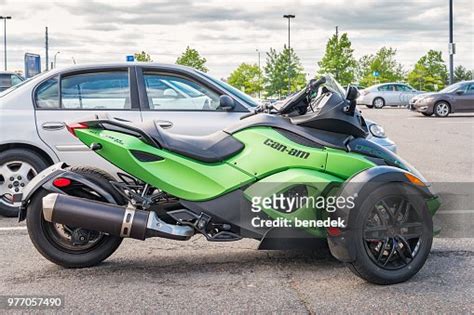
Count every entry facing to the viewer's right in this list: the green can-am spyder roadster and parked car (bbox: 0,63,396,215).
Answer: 2

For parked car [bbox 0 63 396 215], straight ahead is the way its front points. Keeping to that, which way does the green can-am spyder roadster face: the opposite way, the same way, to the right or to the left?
the same way

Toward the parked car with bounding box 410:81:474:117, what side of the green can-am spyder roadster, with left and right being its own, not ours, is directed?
left

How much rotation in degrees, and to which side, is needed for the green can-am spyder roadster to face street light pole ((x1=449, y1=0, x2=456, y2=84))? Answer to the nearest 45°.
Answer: approximately 90° to its left

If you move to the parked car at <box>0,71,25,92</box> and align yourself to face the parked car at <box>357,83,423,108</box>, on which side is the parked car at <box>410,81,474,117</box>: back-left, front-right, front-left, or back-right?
front-right

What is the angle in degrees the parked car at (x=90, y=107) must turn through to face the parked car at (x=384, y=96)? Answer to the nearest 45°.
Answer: approximately 90° to its left

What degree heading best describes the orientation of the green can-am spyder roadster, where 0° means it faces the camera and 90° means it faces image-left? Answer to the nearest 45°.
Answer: approximately 270°

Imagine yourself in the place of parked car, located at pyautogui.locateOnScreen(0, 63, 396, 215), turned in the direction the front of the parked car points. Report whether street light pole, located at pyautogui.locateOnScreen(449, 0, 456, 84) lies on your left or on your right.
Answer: on your left

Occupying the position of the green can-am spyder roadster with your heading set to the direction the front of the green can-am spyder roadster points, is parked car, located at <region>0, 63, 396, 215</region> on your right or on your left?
on your left

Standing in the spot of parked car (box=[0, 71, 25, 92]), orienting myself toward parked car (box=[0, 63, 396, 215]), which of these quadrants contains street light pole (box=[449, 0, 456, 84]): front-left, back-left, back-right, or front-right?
back-left

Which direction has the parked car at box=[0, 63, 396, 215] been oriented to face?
to the viewer's right

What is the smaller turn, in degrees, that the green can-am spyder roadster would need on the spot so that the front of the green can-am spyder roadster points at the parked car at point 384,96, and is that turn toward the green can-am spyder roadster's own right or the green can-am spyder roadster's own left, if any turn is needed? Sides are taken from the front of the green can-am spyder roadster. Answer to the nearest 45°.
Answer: approximately 90° to the green can-am spyder roadster's own left
